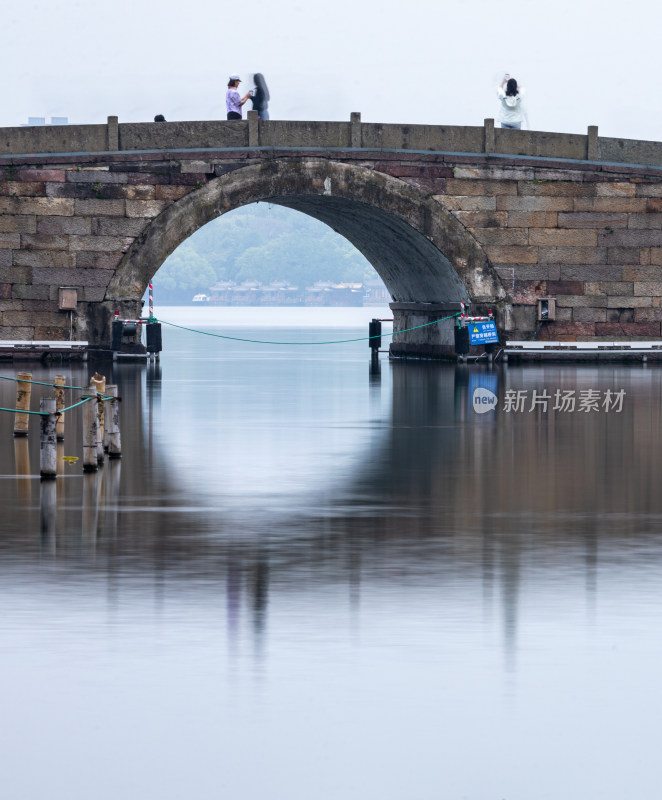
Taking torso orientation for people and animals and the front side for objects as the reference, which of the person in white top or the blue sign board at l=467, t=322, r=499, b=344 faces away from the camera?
the person in white top

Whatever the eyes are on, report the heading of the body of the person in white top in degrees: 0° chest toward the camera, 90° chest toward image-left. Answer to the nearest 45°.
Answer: approximately 180°

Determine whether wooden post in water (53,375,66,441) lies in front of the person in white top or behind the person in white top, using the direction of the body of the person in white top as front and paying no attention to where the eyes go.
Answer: behind

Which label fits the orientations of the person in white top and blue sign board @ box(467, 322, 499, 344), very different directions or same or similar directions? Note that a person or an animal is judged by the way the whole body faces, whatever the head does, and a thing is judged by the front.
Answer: very different directions

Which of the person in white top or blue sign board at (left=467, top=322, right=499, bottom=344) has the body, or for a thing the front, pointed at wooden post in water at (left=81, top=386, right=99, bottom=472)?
the blue sign board

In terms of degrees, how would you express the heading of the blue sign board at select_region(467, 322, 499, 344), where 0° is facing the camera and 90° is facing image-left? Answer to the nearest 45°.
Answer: approximately 0°

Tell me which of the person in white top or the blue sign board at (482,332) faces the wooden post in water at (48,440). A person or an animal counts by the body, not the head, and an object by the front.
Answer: the blue sign board

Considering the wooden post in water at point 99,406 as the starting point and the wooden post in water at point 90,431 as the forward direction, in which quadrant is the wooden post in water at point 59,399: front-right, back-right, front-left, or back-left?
back-right

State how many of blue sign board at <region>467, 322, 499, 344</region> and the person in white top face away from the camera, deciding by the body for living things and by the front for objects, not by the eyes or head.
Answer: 1
